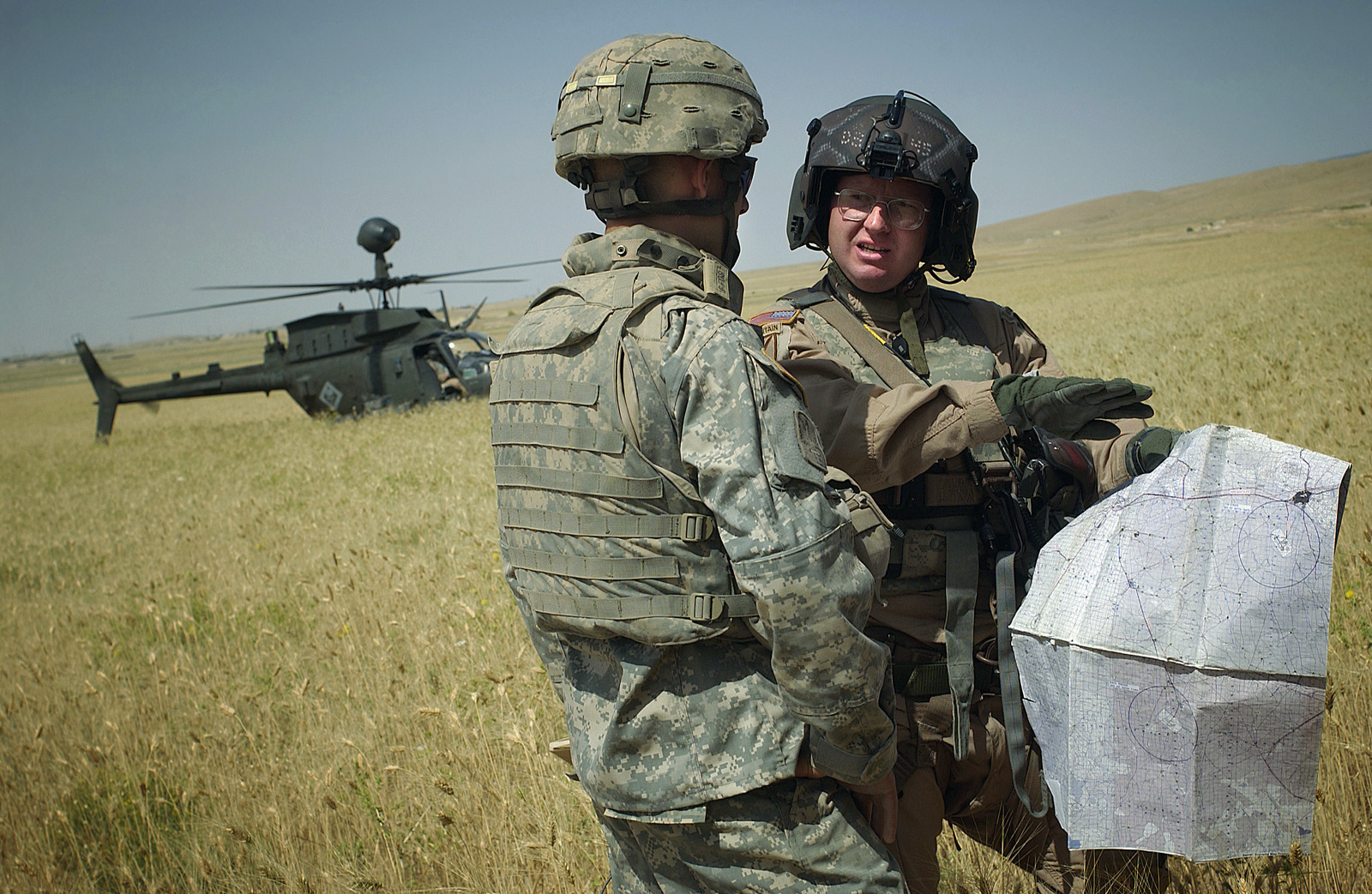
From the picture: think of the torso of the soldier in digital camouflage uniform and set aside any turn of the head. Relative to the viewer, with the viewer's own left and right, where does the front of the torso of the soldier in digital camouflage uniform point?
facing away from the viewer and to the right of the viewer

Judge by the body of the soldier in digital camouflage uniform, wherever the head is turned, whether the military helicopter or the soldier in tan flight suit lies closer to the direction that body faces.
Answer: the soldier in tan flight suit

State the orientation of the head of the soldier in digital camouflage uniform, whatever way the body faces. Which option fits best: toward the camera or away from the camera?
away from the camera

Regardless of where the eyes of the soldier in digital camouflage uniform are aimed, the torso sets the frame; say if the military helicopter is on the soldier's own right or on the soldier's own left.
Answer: on the soldier's own left
